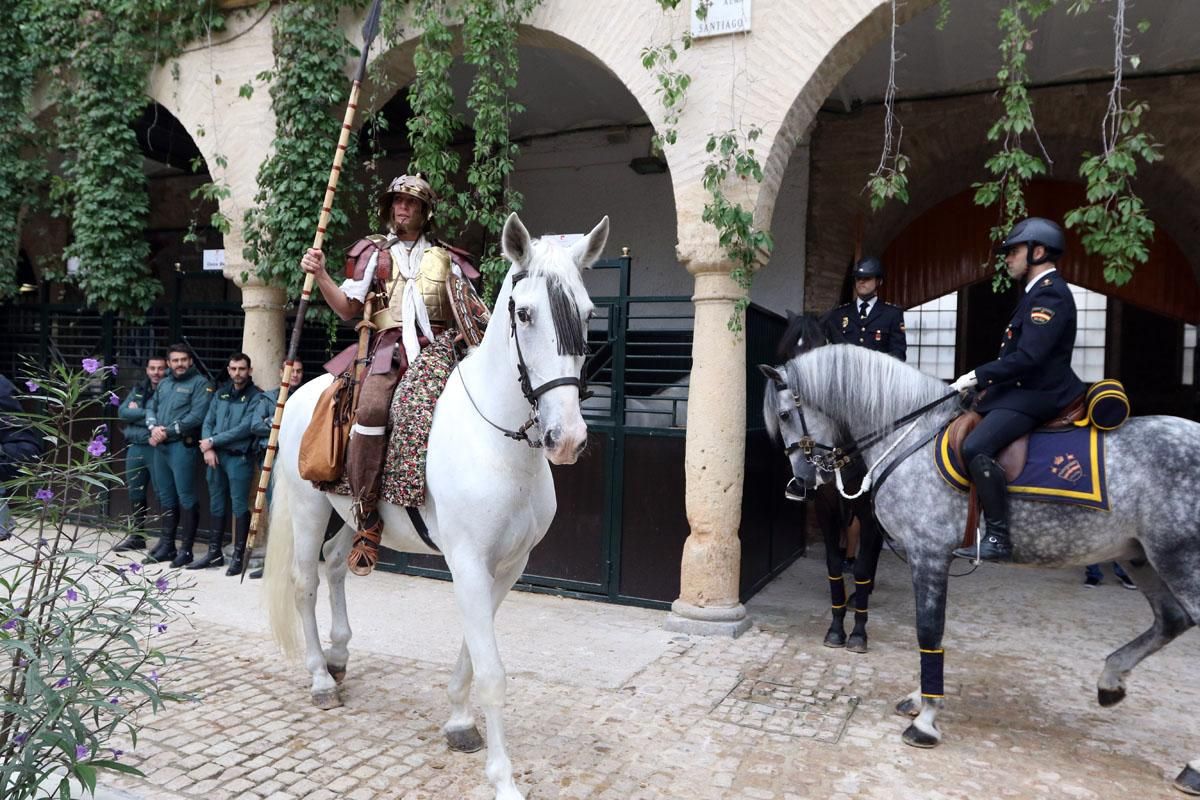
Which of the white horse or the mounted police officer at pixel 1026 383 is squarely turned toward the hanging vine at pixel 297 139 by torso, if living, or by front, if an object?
the mounted police officer

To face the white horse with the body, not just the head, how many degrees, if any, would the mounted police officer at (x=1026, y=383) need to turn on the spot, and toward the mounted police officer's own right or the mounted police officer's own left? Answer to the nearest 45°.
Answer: approximately 45° to the mounted police officer's own left

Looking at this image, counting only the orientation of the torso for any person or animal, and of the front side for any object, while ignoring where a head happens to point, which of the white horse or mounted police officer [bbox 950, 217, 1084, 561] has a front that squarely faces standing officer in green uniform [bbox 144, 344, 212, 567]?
the mounted police officer

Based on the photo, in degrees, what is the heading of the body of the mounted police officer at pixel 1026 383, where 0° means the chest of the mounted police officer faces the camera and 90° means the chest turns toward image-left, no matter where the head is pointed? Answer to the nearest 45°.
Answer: approximately 90°

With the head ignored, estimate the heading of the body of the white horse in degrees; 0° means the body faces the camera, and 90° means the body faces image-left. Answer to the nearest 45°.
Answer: approximately 315°

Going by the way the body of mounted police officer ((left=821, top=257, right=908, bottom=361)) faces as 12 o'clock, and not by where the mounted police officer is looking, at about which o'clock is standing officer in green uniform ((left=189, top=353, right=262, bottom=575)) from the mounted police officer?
The standing officer in green uniform is roughly at 3 o'clock from the mounted police officer.

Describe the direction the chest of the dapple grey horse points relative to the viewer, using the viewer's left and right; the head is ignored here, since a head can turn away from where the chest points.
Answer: facing to the left of the viewer

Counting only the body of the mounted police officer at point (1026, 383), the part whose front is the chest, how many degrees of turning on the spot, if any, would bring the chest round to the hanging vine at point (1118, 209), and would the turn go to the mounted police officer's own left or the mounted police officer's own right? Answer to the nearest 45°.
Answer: approximately 135° to the mounted police officer's own right

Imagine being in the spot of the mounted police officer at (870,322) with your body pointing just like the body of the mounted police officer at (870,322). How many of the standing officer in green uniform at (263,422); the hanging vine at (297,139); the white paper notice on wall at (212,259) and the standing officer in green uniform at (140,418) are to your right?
4
